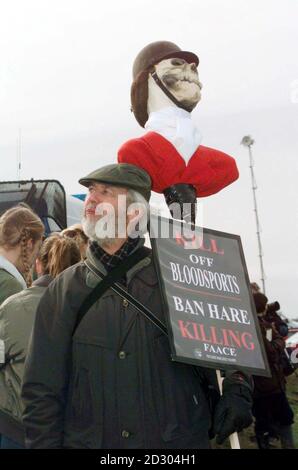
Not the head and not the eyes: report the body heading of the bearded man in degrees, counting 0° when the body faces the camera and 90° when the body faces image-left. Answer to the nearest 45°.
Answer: approximately 0°

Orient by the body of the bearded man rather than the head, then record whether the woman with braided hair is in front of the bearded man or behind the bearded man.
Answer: behind
